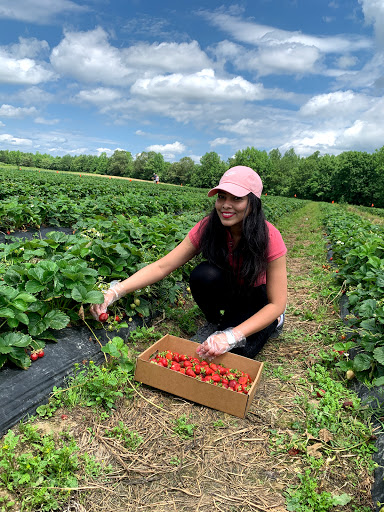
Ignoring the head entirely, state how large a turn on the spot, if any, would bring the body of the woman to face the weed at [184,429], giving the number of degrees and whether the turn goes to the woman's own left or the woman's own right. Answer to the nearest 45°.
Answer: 0° — they already face it

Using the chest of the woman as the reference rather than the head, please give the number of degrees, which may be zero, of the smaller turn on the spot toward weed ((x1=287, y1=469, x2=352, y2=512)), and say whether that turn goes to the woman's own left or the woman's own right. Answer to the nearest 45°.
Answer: approximately 45° to the woman's own left

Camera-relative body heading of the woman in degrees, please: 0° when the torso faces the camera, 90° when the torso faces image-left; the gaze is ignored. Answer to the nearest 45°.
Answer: approximately 45°

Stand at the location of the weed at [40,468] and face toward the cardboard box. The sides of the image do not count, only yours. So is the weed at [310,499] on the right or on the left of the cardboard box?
right

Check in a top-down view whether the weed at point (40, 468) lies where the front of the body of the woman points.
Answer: yes
